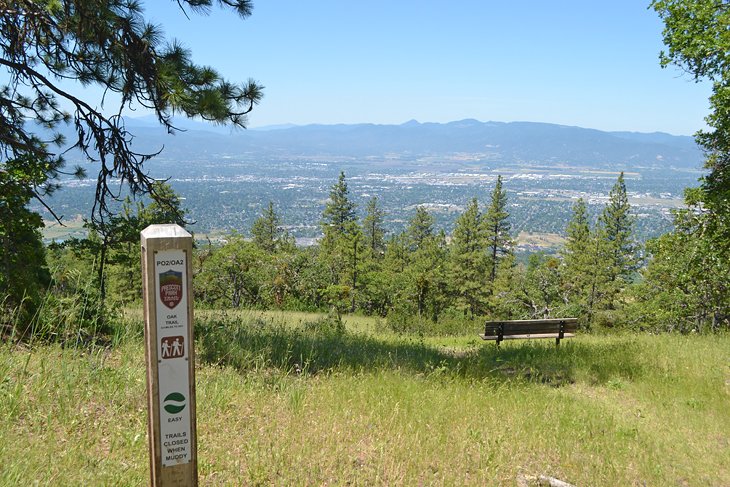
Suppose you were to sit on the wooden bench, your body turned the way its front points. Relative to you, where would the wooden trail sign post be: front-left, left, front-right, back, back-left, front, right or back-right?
back

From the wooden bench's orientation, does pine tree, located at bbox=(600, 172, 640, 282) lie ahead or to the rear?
ahead

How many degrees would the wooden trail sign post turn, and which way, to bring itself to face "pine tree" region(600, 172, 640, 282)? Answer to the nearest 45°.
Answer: approximately 135° to its left

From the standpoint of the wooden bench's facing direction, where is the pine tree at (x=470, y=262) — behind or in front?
in front

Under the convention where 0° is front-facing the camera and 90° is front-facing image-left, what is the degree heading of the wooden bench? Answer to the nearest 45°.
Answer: approximately 180°

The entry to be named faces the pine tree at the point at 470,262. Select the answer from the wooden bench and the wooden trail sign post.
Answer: the wooden bench

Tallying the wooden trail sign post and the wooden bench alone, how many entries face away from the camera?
1

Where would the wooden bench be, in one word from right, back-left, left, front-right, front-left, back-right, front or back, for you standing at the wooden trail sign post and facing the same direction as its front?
back-left
